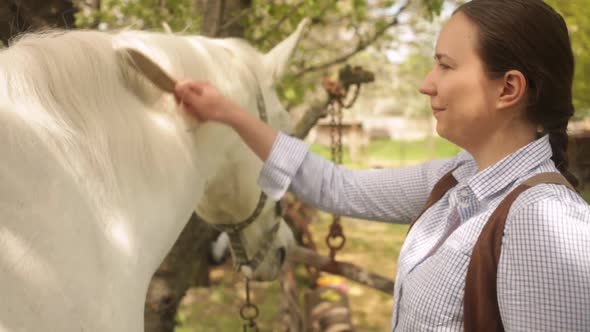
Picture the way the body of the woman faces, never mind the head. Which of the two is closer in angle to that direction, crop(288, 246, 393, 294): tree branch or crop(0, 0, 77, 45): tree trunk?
the tree trunk

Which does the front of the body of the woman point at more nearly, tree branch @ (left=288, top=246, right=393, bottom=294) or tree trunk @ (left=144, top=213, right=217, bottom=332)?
the tree trunk

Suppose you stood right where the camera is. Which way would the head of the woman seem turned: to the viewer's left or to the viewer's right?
to the viewer's left

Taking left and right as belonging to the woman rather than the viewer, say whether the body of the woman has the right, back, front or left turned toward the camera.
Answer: left

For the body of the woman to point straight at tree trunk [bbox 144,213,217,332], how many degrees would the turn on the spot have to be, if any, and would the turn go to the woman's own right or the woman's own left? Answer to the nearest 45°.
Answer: approximately 45° to the woman's own right

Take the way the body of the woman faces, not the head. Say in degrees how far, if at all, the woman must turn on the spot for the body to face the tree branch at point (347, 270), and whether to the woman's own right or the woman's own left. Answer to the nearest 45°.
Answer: approximately 90° to the woman's own right

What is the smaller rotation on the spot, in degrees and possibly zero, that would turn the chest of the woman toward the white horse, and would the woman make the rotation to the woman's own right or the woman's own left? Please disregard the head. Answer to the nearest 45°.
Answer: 0° — they already face it

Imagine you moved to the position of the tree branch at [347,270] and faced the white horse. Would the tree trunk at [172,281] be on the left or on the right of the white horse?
right
